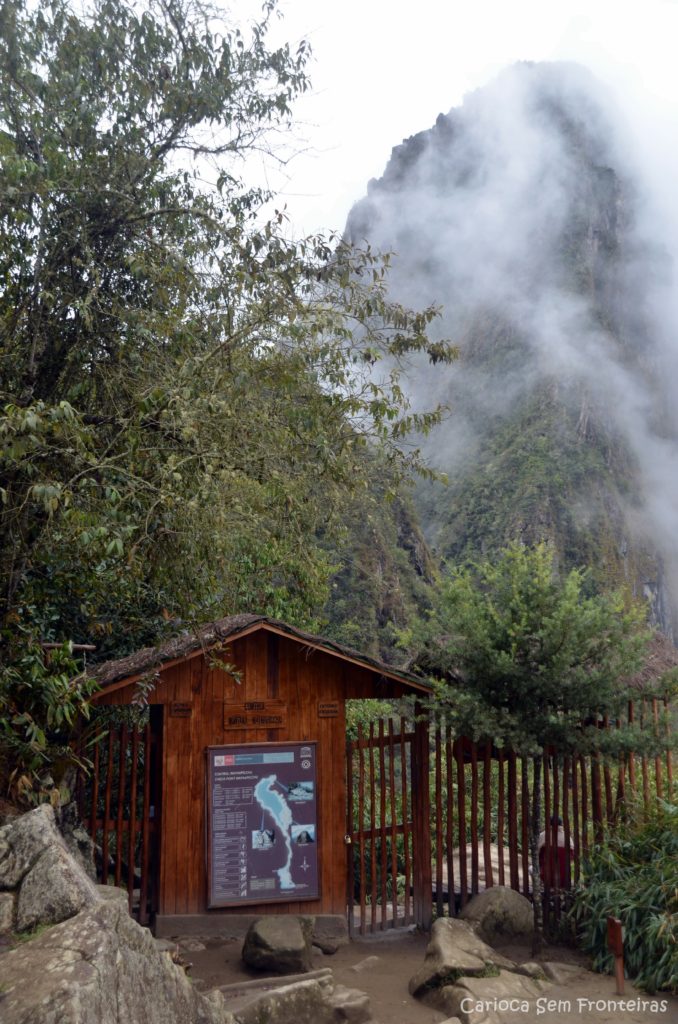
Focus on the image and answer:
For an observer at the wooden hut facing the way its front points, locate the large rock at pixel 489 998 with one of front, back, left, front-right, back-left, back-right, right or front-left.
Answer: front-left

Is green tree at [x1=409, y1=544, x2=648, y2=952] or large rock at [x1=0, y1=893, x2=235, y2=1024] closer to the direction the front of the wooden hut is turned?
the large rock

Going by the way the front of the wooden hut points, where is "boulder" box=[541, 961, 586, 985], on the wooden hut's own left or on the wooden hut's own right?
on the wooden hut's own left

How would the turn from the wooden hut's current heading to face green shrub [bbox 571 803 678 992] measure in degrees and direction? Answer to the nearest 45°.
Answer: approximately 90° to its left

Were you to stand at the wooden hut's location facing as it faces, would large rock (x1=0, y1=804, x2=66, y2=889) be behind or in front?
in front

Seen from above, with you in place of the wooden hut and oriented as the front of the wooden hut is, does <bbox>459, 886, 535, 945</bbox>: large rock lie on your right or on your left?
on your left

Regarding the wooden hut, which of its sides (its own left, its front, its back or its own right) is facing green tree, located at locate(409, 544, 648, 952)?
left

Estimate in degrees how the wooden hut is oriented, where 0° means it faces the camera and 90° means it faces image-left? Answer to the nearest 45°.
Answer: approximately 0°

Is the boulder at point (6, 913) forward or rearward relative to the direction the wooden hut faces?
forward

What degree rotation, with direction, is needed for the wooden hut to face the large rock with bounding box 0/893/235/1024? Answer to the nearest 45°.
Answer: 0° — it already faces it
